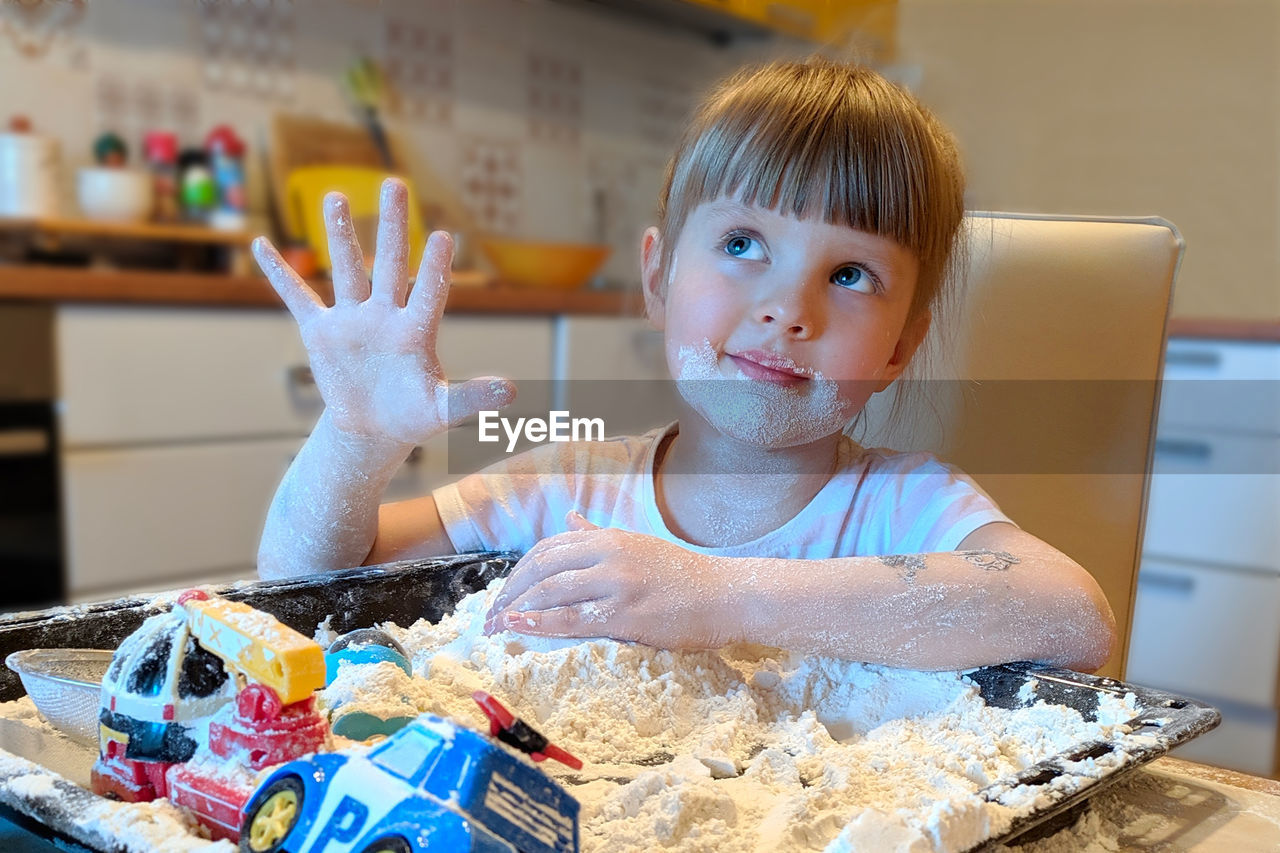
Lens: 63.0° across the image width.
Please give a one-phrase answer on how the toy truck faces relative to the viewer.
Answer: facing the viewer and to the left of the viewer

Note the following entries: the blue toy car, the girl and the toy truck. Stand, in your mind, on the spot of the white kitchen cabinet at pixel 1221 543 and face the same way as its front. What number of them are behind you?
0

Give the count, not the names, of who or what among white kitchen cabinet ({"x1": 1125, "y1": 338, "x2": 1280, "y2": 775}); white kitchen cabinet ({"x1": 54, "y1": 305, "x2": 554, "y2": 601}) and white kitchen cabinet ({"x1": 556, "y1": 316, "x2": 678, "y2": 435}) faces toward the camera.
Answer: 3

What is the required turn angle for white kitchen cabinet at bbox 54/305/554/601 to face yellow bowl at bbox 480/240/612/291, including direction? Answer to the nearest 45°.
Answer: approximately 135° to its left

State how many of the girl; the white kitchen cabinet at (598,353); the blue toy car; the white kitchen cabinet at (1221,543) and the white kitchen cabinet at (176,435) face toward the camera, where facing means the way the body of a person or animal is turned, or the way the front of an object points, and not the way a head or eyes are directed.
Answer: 4

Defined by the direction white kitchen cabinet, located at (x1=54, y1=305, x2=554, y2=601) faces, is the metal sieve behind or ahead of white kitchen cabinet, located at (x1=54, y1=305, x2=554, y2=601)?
ahead

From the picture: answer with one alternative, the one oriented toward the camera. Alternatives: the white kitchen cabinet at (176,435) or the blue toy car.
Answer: the white kitchen cabinet

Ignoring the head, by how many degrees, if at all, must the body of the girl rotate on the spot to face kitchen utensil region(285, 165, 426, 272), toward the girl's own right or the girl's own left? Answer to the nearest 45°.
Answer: approximately 135° to the girl's own right

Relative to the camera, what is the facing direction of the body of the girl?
toward the camera

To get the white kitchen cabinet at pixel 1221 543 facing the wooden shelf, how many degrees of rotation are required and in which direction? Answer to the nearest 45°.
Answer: approximately 45° to its right

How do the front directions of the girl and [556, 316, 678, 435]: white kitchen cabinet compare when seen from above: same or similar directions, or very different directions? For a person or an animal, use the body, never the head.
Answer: same or similar directions

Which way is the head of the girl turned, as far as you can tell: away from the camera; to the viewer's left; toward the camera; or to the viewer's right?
toward the camera

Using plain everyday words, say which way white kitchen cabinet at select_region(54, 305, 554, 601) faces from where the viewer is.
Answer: facing the viewer

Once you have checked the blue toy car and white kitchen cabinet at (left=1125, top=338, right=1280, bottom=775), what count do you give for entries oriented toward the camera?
1
